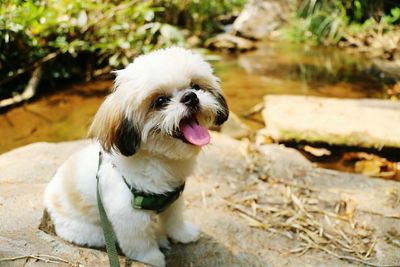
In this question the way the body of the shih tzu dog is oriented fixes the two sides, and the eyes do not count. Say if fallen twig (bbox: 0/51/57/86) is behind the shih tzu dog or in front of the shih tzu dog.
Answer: behind

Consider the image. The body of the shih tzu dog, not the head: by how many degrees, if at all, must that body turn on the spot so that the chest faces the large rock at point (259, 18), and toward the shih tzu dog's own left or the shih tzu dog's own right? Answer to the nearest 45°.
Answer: approximately 135° to the shih tzu dog's own left

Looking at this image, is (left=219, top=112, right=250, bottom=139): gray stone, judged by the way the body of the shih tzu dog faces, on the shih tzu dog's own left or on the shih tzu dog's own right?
on the shih tzu dog's own left

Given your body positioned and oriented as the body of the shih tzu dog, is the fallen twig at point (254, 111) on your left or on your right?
on your left

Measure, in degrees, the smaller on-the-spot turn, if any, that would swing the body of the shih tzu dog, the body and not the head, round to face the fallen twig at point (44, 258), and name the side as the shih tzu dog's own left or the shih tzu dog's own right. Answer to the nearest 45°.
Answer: approximately 90° to the shih tzu dog's own right

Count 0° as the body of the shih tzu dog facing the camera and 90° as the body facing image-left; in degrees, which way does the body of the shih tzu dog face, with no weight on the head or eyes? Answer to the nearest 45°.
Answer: approximately 315°

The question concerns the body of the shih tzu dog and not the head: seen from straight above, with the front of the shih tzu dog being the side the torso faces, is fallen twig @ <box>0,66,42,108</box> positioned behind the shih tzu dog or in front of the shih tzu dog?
behind
